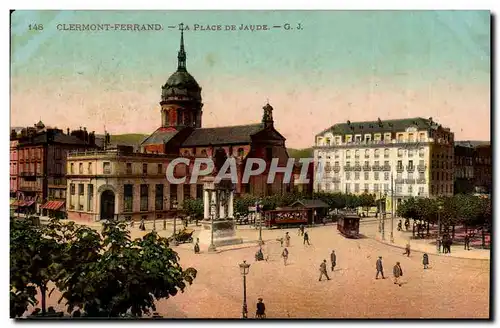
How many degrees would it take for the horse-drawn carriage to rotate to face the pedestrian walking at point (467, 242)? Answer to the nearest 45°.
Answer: approximately 180°

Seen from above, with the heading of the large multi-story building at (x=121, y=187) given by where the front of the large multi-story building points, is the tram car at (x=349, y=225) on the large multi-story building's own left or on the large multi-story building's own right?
on the large multi-story building's own left

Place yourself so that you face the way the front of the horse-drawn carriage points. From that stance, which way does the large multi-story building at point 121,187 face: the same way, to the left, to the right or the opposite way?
to the left

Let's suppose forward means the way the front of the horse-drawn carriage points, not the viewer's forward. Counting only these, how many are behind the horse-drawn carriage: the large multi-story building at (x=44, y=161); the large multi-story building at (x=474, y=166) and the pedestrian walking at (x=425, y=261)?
2

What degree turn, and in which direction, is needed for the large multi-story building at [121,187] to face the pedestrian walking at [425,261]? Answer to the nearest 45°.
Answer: approximately 90° to its left

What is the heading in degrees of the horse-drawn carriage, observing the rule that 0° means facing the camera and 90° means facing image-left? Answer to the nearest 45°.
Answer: approximately 90°

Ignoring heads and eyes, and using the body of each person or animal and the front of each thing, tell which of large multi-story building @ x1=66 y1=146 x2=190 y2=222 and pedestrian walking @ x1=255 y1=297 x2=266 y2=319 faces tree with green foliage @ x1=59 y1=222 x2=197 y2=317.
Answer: the large multi-story building
